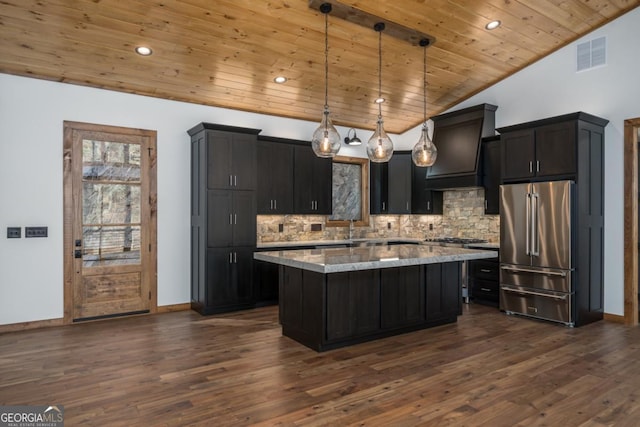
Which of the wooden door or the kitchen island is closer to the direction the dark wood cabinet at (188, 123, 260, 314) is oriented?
the kitchen island

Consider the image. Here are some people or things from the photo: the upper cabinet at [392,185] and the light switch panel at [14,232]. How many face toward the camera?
2

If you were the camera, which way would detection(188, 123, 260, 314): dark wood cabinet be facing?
facing the viewer and to the right of the viewer

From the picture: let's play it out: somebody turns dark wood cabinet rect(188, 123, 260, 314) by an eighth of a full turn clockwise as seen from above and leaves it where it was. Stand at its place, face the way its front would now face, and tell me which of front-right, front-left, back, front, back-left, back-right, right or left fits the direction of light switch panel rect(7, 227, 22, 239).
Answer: right

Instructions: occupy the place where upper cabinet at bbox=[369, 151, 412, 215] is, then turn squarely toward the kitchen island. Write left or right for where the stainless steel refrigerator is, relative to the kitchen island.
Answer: left

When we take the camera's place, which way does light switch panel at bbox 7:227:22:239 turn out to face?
facing the viewer

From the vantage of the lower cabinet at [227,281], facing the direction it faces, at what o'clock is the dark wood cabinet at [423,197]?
The dark wood cabinet is roughly at 10 o'clock from the lower cabinet.

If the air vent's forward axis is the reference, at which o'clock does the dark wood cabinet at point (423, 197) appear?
The dark wood cabinet is roughly at 2 o'clock from the air vent.

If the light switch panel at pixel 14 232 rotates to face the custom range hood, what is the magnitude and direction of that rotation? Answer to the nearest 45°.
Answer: approximately 90° to its left

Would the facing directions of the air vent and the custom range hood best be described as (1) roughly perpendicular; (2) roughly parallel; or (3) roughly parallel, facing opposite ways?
roughly parallel

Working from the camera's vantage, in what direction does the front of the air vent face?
facing the viewer and to the left of the viewer
